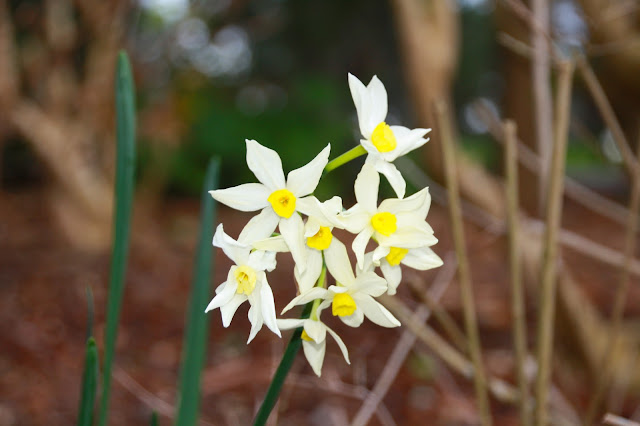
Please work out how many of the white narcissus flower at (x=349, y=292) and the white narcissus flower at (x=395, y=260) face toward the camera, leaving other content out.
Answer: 2

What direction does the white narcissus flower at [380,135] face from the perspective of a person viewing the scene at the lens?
facing the viewer and to the right of the viewer

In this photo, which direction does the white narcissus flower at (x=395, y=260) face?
toward the camera

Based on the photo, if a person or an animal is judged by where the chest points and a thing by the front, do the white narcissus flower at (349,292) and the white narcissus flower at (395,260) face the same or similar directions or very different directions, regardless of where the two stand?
same or similar directions

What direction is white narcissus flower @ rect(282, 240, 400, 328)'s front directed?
toward the camera
